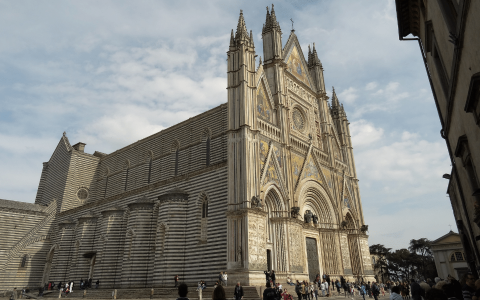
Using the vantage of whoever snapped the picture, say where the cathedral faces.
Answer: facing the viewer and to the right of the viewer

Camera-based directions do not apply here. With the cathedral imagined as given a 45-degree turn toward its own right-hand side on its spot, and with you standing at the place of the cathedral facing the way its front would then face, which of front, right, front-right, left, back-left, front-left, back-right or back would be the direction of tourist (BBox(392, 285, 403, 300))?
front

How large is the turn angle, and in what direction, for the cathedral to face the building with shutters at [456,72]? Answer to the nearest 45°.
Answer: approximately 45° to its right
